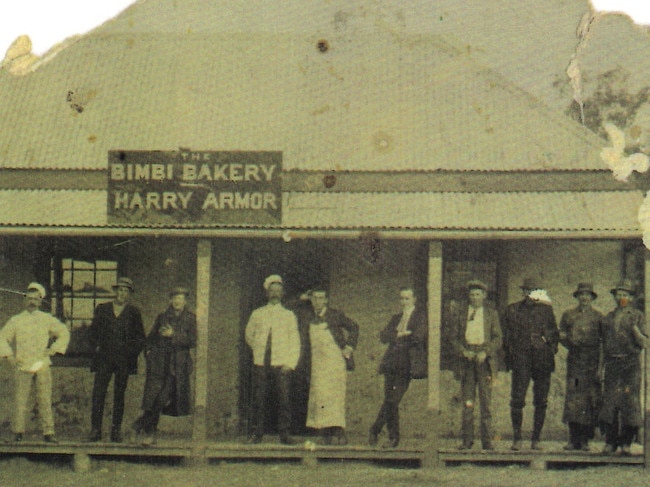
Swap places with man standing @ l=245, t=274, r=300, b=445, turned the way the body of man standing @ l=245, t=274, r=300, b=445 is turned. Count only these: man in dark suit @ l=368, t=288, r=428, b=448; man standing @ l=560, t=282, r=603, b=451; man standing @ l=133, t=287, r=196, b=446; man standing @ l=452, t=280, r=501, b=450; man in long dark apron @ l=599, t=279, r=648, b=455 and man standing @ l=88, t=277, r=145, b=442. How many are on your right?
2

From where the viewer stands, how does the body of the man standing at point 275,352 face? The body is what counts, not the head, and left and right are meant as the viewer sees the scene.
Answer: facing the viewer

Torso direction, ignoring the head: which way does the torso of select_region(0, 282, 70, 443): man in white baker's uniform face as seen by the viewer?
toward the camera

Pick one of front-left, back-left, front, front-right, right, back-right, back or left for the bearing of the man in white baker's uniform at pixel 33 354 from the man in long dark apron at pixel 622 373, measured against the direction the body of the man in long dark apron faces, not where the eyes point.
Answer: right

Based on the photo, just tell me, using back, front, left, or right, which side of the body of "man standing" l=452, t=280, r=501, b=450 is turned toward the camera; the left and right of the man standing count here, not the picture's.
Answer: front

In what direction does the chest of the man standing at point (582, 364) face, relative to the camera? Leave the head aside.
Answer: toward the camera
